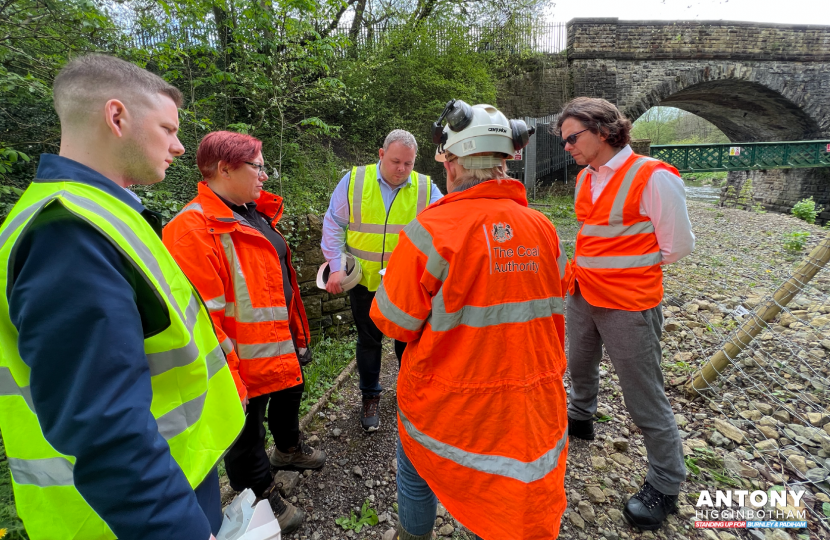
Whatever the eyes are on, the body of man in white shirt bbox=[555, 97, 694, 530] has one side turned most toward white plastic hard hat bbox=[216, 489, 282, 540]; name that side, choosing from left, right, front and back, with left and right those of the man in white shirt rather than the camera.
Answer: front

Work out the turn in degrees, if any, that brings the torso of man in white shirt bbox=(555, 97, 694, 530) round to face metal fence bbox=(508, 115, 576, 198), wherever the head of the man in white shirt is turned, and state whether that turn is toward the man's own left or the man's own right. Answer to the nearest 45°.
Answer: approximately 135° to the man's own right

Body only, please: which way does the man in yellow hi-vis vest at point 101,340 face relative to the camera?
to the viewer's right

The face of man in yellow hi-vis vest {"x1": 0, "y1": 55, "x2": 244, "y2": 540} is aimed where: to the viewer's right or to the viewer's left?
to the viewer's right

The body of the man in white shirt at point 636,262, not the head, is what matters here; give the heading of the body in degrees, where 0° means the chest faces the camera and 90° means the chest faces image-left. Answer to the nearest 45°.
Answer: approximately 45°

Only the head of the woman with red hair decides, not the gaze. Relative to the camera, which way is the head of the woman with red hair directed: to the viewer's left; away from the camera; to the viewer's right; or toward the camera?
to the viewer's right

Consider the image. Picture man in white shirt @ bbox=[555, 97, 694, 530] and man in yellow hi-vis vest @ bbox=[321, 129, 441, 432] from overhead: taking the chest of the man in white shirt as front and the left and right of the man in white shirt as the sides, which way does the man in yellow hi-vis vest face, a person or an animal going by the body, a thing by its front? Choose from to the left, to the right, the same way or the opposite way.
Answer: to the left

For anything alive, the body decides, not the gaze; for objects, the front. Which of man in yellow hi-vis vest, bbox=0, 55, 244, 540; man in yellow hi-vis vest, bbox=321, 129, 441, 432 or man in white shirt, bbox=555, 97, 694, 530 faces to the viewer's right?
man in yellow hi-vis vest, bbox=0, 55, 244, 540

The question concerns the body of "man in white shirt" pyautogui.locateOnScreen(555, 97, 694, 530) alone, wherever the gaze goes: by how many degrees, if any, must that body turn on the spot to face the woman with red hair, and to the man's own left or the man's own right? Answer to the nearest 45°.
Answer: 0° — they already face them

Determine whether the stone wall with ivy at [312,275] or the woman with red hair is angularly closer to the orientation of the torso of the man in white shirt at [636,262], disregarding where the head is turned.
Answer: the woman with red hair

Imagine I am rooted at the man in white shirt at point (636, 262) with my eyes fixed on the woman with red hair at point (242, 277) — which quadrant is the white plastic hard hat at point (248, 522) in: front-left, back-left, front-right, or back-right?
front-left

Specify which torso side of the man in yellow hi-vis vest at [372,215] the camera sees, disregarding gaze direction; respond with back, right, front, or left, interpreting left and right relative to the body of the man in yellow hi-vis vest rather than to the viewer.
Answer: front

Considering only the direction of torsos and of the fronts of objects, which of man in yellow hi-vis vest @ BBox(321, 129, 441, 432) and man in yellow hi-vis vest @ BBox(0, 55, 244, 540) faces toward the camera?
man in yellow hi-vis vest @ BBox(321, 129, 441, 432)
